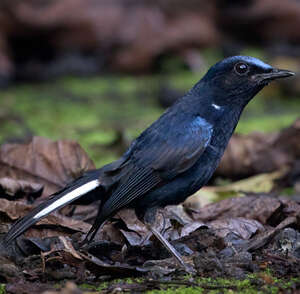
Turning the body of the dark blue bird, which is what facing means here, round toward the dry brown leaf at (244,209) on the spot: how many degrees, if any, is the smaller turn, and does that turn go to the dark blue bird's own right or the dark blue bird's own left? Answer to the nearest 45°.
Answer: approximately 45° to the dark blue bird's own left

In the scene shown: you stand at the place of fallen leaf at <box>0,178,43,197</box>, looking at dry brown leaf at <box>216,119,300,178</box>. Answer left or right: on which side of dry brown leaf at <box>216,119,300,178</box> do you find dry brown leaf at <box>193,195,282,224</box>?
right

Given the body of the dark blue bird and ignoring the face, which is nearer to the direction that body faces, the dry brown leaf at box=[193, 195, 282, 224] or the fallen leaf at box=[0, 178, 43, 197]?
the dry brown leaf

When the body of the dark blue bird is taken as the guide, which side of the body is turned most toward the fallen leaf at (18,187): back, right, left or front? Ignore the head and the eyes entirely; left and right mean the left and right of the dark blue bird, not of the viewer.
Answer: back

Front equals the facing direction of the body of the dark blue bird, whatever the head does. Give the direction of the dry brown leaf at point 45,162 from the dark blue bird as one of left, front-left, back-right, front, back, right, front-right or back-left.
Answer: back-left

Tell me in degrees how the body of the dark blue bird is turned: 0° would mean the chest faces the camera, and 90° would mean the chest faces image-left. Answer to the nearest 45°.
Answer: approximately 270°
